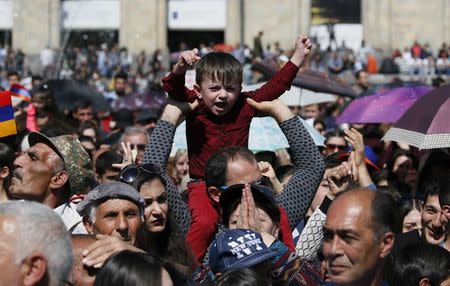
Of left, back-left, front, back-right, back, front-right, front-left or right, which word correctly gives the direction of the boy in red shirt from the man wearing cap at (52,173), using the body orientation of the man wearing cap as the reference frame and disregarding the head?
back-left

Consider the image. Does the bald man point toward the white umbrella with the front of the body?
no

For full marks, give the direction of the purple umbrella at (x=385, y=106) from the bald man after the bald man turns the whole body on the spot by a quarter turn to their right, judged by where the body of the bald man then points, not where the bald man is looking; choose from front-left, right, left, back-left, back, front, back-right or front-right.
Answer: front-right

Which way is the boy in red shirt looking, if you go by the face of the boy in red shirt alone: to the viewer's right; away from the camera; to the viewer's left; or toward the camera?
toward the camera

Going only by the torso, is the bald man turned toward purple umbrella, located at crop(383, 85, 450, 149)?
no

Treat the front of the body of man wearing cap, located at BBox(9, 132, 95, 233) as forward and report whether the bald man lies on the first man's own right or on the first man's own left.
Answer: on the first man's own left

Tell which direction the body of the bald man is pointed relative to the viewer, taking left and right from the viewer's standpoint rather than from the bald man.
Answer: facing the viewer and to the left of the viewer

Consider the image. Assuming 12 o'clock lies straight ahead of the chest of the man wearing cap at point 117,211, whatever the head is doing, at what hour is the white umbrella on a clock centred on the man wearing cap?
The white umbrella is roughly at 8 o'clock from the man wearing cap.

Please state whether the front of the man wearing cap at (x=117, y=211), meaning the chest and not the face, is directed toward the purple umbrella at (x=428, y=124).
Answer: no

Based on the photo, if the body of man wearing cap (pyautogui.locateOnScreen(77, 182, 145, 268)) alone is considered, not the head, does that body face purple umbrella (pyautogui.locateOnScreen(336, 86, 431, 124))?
no

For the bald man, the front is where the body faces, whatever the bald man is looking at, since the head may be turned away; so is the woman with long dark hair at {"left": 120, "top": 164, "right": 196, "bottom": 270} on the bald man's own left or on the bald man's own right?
on the bald man's own right
